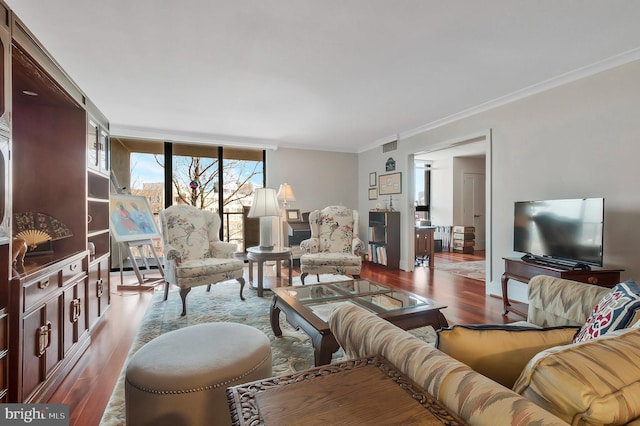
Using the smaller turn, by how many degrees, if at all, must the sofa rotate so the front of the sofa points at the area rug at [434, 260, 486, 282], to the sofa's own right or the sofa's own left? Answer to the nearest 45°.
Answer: approximately 45° to the sofa's own right

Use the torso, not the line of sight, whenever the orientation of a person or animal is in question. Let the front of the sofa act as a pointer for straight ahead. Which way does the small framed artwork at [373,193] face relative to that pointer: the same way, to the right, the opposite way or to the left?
to the left

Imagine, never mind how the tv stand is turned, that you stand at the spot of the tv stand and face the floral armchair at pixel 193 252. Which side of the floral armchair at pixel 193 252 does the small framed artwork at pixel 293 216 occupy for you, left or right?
right

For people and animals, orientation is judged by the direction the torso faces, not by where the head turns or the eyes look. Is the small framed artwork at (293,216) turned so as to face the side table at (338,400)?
yes

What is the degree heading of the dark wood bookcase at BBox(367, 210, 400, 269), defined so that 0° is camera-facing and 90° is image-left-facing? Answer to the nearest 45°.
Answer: approximately 45°

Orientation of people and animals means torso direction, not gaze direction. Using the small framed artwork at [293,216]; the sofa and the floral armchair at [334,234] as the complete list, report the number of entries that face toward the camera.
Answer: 2

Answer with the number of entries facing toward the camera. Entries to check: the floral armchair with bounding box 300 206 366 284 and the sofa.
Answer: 1

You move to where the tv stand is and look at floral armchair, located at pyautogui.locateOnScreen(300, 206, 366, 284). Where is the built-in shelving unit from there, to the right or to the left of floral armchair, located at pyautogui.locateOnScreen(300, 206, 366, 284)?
left
